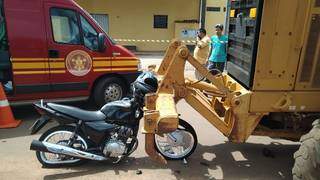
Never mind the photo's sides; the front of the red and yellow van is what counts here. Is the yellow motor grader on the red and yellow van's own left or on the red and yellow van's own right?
on the red and yellow van's own right

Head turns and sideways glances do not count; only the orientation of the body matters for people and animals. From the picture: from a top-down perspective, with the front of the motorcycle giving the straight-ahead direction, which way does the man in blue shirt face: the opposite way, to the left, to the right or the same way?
to the right

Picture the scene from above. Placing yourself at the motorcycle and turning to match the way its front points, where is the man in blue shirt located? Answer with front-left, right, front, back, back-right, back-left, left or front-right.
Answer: front-left

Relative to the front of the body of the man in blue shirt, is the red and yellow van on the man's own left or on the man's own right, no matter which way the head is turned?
on the man's own right

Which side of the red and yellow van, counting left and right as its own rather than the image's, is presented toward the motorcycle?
right

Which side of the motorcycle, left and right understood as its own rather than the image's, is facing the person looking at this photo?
right

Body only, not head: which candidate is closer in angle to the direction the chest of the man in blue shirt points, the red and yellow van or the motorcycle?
the motorcycle

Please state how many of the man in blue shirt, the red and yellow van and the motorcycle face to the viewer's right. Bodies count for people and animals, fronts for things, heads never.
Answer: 2

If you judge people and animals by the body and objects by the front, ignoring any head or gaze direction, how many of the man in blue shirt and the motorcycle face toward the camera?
1

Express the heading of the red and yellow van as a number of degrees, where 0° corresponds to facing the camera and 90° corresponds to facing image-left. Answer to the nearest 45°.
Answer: approximately 270°

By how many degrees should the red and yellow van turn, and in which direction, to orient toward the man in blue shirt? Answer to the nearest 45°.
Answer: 0° — it already faces them

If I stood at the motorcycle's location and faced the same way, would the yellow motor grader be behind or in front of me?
in front
